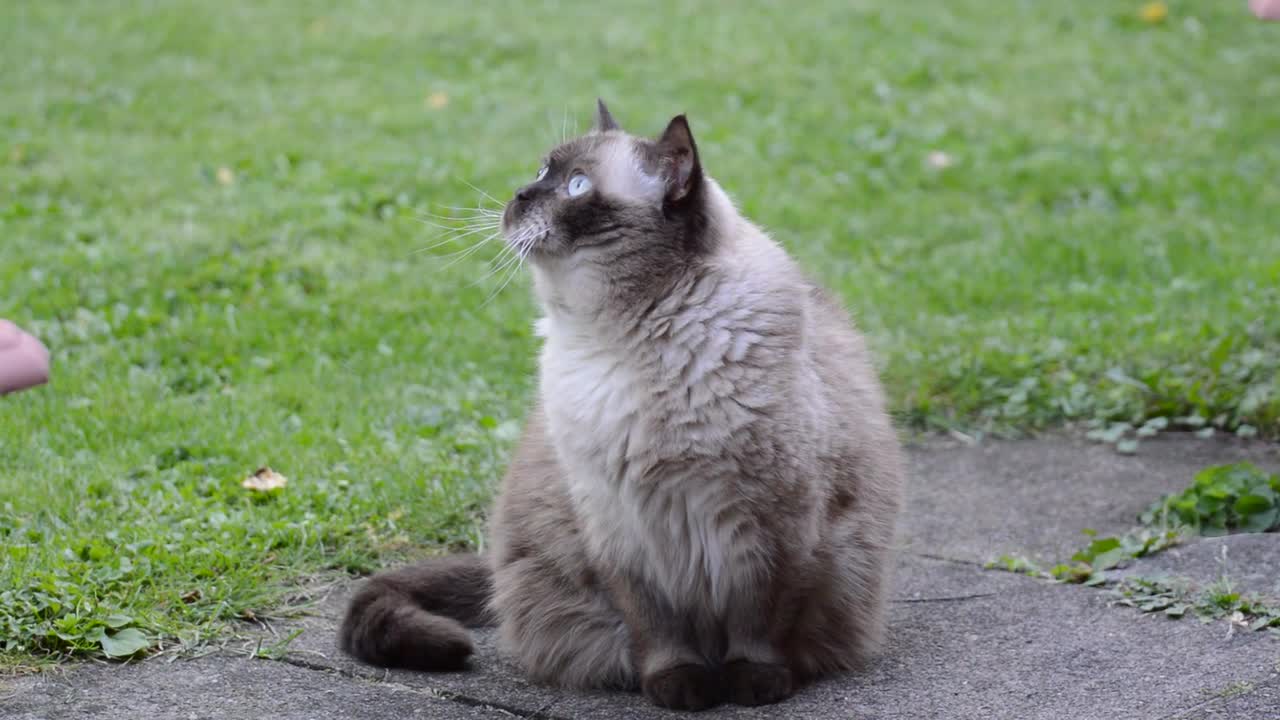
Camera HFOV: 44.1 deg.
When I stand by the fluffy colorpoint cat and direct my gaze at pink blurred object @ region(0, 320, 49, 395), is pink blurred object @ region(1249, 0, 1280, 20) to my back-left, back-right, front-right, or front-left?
back-right

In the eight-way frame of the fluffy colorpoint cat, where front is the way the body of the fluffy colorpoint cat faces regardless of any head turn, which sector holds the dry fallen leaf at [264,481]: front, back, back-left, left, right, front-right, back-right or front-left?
back-right

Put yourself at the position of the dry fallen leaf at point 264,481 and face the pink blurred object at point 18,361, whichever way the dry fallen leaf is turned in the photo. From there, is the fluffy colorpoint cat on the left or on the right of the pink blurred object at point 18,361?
left

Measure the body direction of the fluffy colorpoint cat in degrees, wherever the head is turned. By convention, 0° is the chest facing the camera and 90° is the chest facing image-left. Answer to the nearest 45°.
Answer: approximately 0°

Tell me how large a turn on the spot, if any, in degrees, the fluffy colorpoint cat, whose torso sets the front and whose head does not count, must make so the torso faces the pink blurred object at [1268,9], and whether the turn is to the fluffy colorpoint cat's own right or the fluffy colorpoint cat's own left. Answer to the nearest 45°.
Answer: approximately 135° to the fluffy colorpoint cat's own left

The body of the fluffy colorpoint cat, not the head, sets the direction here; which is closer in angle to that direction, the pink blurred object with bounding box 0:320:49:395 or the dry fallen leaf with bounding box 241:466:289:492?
the pink blurred object

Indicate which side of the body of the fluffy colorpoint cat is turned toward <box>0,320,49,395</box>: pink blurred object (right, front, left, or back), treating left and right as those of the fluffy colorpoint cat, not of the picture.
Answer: right

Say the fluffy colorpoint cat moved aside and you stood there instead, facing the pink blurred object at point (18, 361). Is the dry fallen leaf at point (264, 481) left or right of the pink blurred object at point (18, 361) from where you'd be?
right
